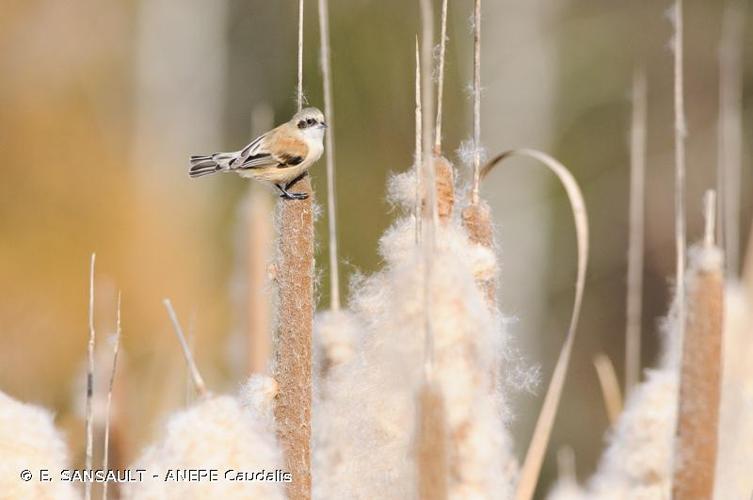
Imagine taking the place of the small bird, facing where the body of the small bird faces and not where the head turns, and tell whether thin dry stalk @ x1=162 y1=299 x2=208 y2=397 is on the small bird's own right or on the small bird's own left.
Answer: on the small bird's own right

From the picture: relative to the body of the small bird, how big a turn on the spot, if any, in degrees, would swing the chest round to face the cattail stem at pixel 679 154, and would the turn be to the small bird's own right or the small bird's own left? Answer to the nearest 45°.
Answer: approximately 45° to the small bird's own right

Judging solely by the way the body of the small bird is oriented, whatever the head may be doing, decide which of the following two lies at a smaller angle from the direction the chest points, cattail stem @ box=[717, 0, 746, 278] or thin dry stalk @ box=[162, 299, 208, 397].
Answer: the cattail stem

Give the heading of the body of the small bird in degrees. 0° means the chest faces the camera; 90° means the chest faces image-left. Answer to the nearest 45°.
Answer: approximately 270°

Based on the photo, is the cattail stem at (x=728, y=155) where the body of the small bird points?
yes
